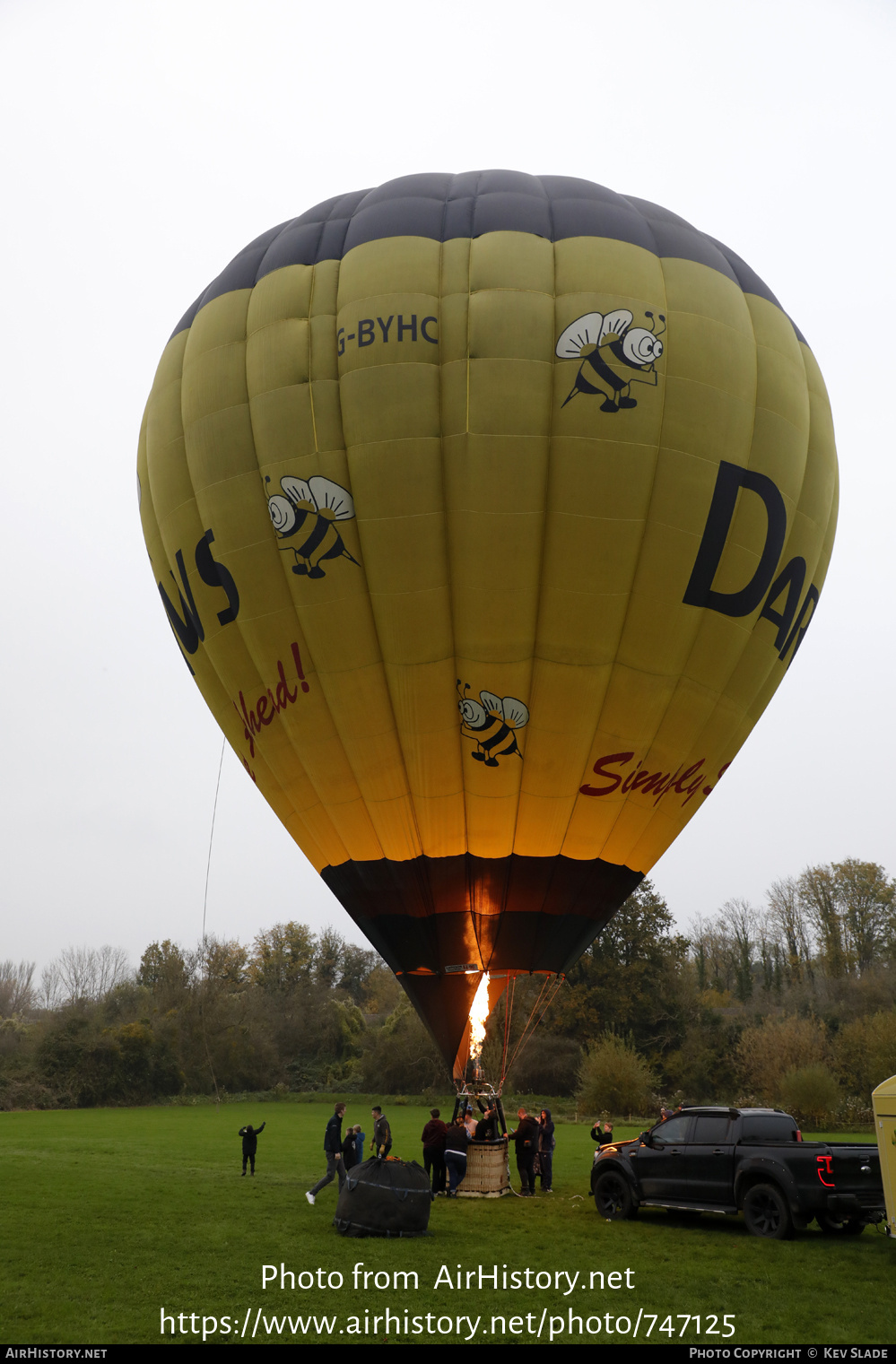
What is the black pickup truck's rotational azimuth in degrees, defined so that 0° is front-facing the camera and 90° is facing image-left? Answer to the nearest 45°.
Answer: approximately 135°

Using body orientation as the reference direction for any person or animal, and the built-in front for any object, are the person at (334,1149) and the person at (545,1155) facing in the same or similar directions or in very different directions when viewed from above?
very different directions

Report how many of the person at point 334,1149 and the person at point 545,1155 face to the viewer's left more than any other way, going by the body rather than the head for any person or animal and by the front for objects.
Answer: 1
